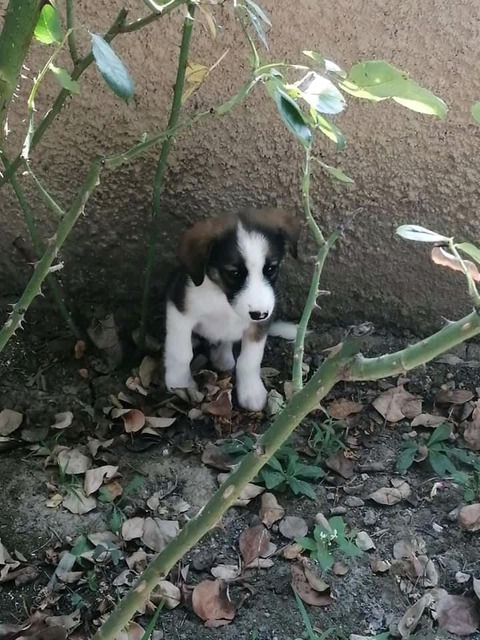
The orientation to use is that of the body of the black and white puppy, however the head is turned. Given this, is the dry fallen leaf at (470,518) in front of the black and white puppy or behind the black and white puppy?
in front

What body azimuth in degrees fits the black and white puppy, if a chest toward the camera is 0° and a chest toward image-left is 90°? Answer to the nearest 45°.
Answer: approximately 0°

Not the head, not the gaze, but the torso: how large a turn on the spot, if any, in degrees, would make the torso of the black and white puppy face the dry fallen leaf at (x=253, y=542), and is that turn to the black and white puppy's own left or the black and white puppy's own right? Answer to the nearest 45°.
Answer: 0° — it already faces it

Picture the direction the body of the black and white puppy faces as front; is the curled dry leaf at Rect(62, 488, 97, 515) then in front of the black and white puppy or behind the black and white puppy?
in front

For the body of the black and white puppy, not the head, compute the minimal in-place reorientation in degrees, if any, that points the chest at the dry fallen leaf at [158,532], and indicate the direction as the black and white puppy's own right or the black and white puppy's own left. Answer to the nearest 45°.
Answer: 0° — it already faces it
